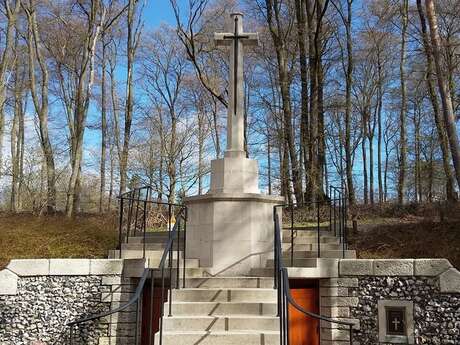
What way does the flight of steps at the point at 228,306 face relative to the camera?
toward the camera

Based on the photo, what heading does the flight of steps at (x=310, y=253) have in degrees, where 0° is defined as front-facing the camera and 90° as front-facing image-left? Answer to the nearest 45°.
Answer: approximately 0°

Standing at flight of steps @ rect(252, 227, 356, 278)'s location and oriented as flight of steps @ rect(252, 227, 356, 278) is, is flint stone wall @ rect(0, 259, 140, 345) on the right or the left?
on its right

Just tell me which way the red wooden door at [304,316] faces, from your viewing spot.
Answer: facing the viewer

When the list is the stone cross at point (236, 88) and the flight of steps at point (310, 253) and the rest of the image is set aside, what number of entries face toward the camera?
2

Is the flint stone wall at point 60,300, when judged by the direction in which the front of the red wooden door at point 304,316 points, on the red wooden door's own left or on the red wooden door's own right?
on the red wooden door's own right

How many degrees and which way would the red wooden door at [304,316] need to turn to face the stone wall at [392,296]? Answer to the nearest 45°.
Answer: approximately 90° to its left

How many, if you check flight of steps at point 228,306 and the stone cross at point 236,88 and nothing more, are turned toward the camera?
2
